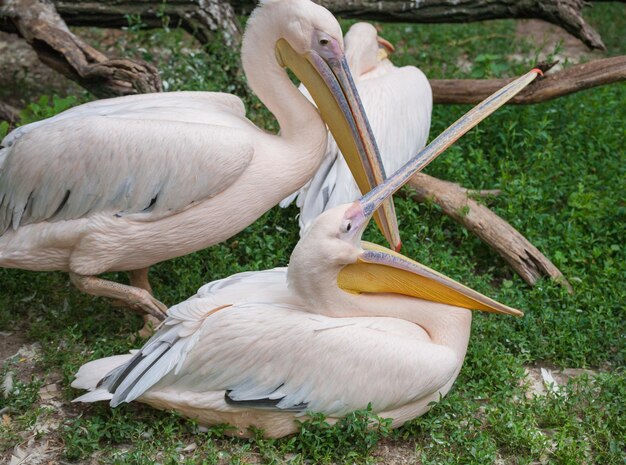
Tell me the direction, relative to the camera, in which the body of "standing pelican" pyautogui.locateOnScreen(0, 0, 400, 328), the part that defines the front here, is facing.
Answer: to the viewer's right

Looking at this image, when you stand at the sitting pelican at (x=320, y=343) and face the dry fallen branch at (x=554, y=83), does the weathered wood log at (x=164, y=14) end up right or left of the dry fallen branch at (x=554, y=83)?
left

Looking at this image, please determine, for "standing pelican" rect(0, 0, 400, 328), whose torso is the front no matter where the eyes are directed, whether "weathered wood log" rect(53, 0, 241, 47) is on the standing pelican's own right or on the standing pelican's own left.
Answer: on the standing pelican's own left

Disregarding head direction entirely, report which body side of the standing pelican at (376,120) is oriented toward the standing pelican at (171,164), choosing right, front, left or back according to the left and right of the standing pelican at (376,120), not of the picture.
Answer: back

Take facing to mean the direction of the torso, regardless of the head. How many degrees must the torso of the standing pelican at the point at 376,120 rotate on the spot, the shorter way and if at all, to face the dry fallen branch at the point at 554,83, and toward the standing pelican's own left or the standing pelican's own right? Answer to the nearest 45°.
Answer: approximately 45° to the standing pelican's own right

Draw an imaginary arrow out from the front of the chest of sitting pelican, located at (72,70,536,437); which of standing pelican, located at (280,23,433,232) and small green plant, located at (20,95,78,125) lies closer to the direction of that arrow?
the standing pelican

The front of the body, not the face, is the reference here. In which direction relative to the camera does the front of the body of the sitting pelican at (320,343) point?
to the viewer's right

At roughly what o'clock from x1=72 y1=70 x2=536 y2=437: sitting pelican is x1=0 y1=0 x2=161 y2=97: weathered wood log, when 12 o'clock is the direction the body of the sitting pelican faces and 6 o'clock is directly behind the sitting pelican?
The weathered wood log is roughly at 8 o'clock from the sitting pelican.

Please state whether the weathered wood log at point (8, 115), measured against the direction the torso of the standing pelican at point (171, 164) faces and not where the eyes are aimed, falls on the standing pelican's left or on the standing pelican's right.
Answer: on the standing pelican's left

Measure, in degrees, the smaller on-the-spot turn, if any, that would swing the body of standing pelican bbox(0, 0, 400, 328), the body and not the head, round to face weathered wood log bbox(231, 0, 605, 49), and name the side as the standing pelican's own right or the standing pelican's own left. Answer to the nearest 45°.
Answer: approximately 45° to the standing pelican's own left

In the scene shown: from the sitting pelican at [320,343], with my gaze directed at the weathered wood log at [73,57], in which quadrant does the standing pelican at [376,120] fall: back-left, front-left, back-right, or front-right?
front-right

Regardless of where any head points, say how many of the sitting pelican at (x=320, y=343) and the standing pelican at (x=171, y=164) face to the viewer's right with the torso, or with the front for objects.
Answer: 2

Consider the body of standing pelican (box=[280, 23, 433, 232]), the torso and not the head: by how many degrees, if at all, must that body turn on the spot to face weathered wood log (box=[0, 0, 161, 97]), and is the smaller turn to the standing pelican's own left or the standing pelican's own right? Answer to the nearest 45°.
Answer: approximately 135° to the standing pelican's own left

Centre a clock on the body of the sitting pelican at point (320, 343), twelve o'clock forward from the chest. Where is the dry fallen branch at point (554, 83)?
The dry fallen branch is roughly at 10 o'clock from the sitting pelican.
